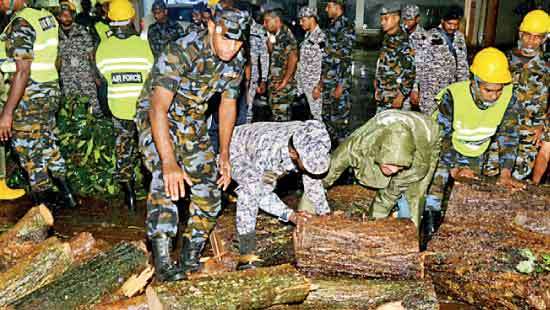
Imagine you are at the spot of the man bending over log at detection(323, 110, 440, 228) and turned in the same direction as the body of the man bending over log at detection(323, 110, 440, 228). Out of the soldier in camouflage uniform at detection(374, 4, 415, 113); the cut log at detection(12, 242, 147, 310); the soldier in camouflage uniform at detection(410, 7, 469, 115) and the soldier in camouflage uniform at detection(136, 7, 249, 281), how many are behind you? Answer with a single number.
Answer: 2

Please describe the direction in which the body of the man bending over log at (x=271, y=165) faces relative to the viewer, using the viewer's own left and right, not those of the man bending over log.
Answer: facing to the right of the viewer

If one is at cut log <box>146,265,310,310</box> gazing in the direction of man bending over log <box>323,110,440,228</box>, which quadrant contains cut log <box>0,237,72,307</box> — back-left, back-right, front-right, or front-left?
back-left

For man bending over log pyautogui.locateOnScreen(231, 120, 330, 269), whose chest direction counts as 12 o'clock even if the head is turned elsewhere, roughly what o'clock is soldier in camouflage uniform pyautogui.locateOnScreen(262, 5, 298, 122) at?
The soldier in camouflage uniform is roughly at 9 o'clock from the man bending over log.

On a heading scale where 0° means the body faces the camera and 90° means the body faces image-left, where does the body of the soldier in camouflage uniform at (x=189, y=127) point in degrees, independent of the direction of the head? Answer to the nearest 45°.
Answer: approximately 315°

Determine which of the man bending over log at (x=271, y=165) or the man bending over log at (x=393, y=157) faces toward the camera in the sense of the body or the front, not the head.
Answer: the man bending over log at (x=393, y=157)

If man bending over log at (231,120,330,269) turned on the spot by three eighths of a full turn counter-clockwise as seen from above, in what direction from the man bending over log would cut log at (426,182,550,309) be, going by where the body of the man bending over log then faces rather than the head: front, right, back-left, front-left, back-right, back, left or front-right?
back-right

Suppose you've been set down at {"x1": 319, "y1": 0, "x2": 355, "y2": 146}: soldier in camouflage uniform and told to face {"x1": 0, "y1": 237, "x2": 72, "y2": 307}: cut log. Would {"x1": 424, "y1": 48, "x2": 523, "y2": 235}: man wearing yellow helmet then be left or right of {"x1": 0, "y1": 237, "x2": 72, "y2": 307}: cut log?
left

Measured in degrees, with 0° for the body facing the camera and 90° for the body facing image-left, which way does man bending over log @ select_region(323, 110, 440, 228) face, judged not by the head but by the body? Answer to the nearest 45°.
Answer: approximately 0°

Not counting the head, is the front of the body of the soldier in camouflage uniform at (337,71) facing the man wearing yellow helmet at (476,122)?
no
